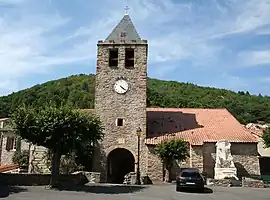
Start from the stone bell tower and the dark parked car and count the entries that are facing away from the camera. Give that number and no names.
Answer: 1

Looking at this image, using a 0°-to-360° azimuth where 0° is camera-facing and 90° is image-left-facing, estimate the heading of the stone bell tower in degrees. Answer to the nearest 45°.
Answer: approximately 0°

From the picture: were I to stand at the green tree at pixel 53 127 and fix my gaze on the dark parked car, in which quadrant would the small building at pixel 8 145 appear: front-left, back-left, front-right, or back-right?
back-left

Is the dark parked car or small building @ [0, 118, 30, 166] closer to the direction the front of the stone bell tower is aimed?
the dark parked car

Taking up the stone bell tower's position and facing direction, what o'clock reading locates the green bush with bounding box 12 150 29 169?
The green bush is roughly at 4 o'clock from the stone bell tower.

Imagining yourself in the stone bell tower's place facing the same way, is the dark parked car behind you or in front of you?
in front

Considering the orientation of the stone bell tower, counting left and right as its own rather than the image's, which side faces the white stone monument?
left

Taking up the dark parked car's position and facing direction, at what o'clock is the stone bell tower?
The stone bell tower is roughly at 11 o'clock from the dark parked car.

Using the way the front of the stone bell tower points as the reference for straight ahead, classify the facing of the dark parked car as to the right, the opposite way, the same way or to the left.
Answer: the opposite way

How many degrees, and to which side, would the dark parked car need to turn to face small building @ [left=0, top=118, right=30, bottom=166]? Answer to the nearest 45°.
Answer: approximately 45° to its left

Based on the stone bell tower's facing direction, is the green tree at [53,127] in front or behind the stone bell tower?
in front

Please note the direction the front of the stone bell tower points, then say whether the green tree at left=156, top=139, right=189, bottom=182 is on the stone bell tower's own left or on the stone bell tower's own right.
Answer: on the stone bell tower's own left

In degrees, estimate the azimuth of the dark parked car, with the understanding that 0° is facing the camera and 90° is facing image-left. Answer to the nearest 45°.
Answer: approximately 180°
